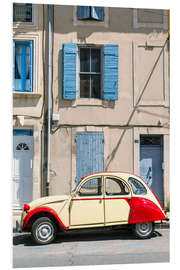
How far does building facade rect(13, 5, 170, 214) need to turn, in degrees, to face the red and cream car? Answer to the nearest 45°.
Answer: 0° — it already faces it

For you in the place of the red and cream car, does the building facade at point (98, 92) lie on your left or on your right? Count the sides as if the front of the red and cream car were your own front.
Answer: on your right

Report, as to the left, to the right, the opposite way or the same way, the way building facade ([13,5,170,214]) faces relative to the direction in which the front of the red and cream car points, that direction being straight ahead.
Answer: to the left

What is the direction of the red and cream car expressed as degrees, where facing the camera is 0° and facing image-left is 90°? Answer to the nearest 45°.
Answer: approximately 90°

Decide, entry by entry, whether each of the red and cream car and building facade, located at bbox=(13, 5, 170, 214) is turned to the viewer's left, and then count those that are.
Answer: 1
